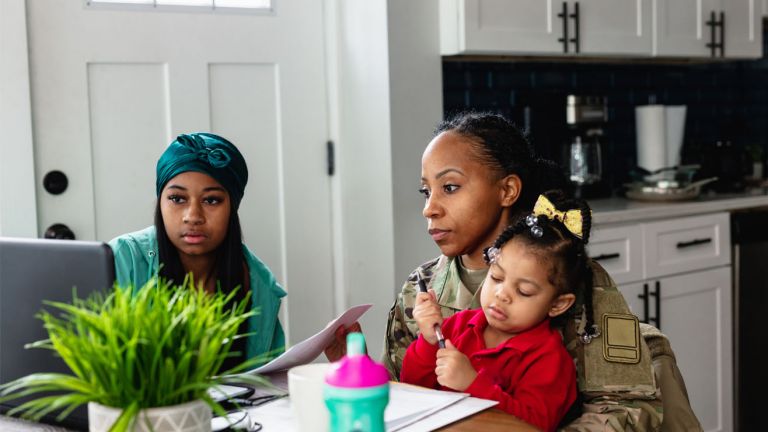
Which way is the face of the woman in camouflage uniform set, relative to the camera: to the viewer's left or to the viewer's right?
to the viewer's left

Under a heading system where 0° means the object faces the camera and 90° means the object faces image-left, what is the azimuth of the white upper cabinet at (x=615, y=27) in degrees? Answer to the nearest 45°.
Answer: approximately 0°

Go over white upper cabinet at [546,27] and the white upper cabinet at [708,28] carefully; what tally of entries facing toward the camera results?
2

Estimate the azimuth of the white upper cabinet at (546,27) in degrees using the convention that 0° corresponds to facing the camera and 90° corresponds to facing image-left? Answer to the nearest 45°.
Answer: approximately 0°

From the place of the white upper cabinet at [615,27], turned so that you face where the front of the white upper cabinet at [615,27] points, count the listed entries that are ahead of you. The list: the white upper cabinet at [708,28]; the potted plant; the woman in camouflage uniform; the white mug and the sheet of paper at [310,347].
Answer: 4
